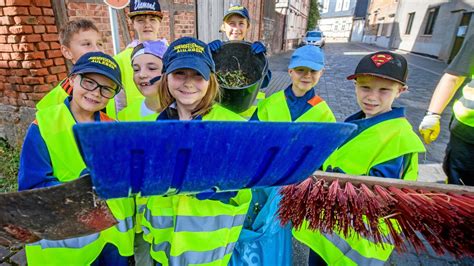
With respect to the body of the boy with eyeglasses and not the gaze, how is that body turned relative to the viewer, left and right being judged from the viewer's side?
facing the viewer and to the right of the viewer

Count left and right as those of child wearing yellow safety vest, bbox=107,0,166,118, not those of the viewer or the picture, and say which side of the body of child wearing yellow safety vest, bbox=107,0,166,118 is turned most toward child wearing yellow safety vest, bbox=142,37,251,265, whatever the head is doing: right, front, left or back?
front

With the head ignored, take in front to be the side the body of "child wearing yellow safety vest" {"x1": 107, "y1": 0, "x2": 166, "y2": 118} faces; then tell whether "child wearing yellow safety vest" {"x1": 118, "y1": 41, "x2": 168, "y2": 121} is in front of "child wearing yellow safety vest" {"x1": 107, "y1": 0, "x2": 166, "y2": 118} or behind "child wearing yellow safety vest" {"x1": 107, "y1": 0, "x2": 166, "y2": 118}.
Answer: in front

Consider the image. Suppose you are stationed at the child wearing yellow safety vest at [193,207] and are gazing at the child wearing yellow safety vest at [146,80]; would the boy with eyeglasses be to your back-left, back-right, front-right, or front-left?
front-left

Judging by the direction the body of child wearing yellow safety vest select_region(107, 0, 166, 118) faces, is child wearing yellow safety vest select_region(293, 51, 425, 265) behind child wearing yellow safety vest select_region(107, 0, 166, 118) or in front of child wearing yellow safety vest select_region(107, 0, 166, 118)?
in front

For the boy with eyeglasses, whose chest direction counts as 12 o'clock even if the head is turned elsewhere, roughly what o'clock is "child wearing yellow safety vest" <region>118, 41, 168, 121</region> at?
The child wearing yellow safety vest is roughly at 9 o'clock from the boy with eyeglasses.

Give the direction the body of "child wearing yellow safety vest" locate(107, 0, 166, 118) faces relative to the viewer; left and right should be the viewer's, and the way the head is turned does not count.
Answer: facing the viewer

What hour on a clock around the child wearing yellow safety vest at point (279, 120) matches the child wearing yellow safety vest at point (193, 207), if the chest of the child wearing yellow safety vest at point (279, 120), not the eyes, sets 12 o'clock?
the child wearing yellow safety vest at point (193, 207) is roughly at 1 o'clock from the child wearing yellow safety vest at point (279, 120).

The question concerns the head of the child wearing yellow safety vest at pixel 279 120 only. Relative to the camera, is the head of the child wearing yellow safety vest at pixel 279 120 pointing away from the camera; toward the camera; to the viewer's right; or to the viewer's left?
toward the camera

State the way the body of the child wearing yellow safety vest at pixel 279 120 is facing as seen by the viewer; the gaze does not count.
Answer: toward the camera

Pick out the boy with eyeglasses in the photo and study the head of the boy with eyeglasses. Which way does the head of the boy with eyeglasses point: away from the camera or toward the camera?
toward the camera

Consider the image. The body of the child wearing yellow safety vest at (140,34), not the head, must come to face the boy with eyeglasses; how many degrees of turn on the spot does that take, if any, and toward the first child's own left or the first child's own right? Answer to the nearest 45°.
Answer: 0° — they already face them

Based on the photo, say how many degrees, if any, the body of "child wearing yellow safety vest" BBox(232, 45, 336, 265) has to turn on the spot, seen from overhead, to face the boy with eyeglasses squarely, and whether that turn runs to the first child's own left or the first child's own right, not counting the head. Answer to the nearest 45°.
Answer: approximately 45° to the first child's own right

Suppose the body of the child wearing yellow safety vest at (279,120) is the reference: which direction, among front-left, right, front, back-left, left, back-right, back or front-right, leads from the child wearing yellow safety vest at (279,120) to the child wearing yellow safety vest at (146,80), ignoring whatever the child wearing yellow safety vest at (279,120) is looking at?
right

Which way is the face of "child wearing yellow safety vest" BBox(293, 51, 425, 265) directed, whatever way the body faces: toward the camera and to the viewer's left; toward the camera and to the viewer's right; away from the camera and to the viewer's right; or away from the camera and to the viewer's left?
toward the camera and to the viewer's left

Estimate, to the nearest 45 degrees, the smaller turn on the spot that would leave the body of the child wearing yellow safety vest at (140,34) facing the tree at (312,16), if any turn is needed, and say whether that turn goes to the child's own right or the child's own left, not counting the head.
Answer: approximately 135° to the child's own left

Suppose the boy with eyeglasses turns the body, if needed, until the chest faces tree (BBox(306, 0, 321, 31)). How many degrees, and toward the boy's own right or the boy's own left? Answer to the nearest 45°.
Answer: approximately 90° to the boy's own left

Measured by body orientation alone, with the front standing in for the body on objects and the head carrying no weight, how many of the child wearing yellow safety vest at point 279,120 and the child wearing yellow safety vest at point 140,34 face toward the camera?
2
